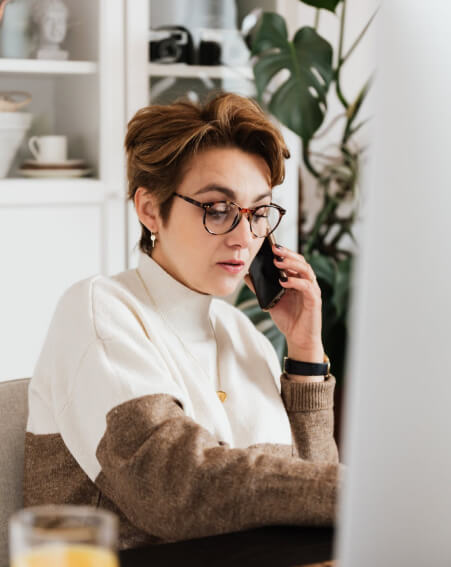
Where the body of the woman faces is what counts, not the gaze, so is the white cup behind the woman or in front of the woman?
behind

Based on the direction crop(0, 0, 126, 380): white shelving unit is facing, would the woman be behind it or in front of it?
in front

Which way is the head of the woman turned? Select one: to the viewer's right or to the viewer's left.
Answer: to the viewer's right

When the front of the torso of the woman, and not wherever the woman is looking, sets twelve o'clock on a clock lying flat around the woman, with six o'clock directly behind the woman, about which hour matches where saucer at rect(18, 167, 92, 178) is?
The saucer is roughly at 7 o'clock from the woman.

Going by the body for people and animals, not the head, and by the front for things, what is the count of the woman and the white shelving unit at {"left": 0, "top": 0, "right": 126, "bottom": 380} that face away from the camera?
0

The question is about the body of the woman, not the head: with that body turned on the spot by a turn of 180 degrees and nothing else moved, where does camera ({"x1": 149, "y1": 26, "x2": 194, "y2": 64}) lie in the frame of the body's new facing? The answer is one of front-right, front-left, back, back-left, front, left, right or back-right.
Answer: front-right

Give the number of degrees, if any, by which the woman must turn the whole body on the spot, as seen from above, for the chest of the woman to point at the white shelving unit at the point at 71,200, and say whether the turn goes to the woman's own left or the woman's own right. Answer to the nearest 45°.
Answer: approximately 135° to the woman's own left

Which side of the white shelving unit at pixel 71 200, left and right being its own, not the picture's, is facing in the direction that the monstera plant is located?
left

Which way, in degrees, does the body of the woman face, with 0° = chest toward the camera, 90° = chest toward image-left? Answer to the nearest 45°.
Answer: approximately 315°

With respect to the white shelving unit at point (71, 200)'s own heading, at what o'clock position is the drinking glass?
The drinking glass is roughly at 12 o'clock from the white shelving unit.

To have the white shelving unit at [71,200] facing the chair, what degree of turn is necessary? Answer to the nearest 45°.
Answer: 0° — it already faces it

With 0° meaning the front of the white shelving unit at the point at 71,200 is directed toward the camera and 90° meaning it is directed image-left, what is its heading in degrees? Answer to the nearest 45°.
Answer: approximately 0°
